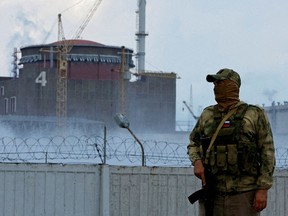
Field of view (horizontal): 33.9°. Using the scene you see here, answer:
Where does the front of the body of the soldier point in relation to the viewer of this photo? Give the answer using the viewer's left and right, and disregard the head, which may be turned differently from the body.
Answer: facing the viewer and to the left of the viewer

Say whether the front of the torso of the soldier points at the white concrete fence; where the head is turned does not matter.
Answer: no

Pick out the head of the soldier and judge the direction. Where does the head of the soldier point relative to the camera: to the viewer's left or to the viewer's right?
to the viewer's left
